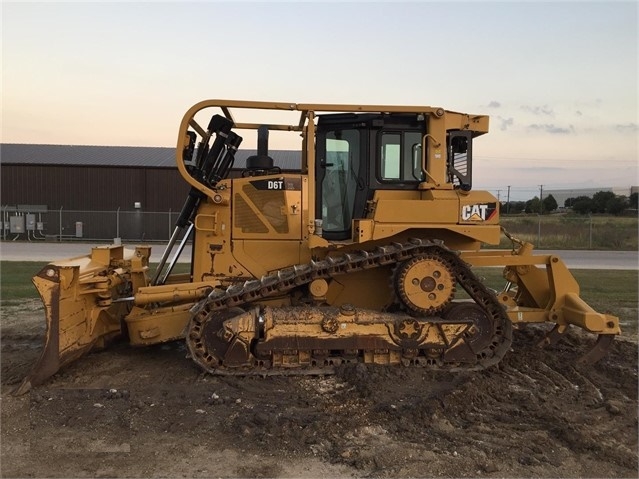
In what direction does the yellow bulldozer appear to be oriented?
to the viewer's left

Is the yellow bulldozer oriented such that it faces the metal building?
no

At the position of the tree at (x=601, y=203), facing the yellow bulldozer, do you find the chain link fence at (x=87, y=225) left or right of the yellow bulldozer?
right

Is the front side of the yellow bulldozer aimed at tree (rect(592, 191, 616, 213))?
no

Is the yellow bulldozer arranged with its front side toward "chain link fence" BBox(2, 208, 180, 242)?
no

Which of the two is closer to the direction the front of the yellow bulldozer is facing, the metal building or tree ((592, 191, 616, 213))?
the metal building

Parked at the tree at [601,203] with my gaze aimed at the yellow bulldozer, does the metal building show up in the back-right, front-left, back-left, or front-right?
front-right

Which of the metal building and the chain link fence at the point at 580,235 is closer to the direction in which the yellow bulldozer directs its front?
the metal building

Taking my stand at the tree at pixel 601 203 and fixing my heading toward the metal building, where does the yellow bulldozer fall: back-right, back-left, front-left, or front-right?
front-left
